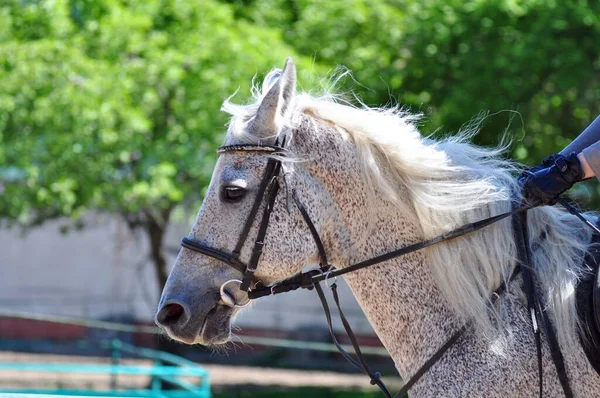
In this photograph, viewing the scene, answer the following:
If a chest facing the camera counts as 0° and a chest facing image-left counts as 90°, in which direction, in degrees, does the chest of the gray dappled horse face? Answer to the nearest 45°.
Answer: approximately 90°
